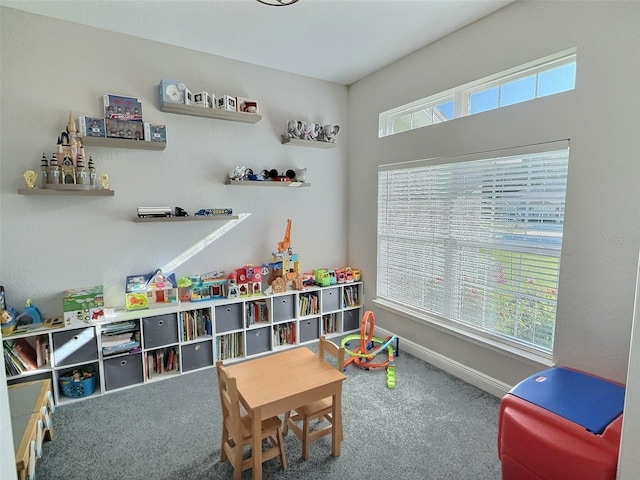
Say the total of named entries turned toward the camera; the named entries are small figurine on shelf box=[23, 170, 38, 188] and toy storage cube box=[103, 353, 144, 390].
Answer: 2

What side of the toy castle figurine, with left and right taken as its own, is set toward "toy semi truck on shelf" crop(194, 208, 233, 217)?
left

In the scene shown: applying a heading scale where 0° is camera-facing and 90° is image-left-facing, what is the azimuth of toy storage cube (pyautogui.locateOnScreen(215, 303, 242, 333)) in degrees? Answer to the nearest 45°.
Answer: approximately 0°

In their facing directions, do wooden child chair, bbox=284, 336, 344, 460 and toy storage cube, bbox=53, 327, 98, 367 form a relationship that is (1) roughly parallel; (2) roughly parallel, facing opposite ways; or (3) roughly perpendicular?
roughly perpendicular

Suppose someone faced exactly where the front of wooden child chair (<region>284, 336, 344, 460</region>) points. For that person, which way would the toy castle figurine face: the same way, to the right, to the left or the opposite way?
to the left

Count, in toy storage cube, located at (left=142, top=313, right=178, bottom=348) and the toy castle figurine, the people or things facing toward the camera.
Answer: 2

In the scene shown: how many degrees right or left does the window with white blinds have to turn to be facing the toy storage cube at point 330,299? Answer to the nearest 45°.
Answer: approximately 45° to its right

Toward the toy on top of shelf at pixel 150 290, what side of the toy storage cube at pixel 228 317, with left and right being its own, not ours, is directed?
right
